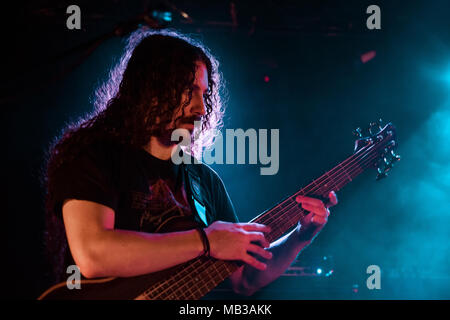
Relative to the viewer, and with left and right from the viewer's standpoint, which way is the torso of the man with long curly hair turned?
facing the viewer and to the right of the viewer
